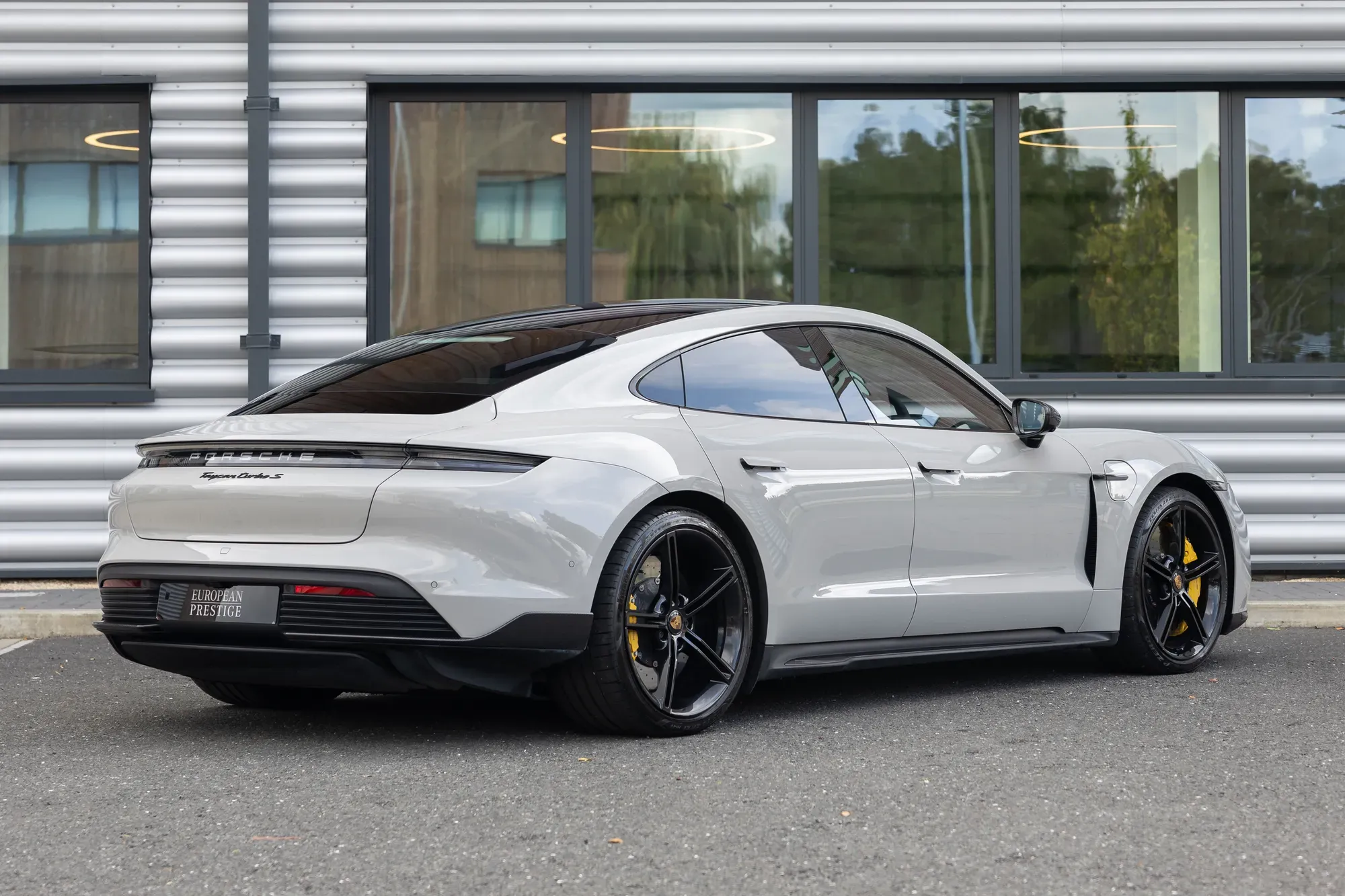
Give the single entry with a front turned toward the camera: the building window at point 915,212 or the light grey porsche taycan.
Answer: the building window

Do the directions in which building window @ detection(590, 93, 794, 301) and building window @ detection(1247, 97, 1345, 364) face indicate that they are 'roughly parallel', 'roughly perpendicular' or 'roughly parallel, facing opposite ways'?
roughly parallel

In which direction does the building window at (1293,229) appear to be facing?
toward the camera

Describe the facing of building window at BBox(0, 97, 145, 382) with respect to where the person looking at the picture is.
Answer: facing the viewer

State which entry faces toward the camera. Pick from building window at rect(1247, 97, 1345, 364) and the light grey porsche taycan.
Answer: the building window

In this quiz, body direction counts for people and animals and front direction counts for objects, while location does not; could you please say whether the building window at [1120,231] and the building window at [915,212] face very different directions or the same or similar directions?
same or similar directions

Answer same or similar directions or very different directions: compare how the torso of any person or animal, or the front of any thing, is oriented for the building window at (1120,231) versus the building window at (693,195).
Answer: same or similar directions

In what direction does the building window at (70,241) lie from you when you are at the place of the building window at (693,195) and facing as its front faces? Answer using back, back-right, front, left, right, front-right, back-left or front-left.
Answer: right
